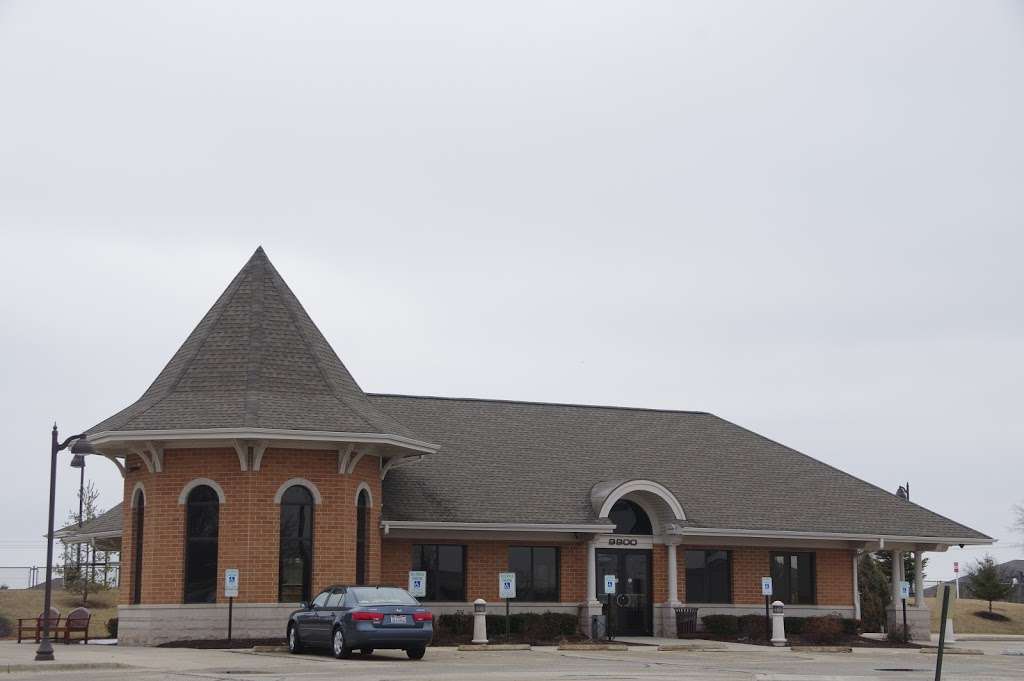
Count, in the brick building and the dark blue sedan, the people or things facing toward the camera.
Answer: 1

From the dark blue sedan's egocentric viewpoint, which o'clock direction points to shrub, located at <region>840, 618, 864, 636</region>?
The shrub is roughly at 3 o'clock from the dark blue sedan.

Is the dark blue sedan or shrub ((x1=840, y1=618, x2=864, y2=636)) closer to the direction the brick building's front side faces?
the dark blue sedan

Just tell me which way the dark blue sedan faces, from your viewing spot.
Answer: facing away from the viewer and to the left of the viewer

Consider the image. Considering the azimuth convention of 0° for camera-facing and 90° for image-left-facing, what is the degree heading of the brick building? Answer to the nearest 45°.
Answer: approximately 0°

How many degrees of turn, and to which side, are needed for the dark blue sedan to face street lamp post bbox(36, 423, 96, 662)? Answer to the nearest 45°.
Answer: approximately 45° to its left

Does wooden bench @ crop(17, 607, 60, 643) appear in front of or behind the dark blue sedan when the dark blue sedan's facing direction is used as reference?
in front

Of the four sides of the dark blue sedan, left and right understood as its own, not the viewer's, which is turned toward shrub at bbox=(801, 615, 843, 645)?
right

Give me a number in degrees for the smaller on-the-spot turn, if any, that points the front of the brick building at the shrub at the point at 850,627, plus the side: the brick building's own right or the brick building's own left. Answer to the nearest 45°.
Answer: approximately 90° to the brick building's own left

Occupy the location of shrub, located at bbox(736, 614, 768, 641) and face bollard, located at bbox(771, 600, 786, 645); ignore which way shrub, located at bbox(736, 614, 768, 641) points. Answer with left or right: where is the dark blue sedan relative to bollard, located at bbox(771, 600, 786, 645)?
right

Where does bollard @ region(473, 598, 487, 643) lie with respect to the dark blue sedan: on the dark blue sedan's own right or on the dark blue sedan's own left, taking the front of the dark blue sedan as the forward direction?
on the dark blue sedan's own right

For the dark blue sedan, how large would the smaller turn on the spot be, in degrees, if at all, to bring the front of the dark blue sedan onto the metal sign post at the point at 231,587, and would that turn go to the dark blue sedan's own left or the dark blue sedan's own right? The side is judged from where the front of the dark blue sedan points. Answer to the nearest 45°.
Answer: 0° — it already faces it

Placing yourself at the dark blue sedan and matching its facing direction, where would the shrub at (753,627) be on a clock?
The shrub is roughly at 3 o'clock from the dark blue sedan.

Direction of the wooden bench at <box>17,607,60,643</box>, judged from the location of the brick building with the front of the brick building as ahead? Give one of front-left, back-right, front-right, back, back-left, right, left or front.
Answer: right

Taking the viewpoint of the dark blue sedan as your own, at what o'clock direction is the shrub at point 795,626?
The shrub is roughly at 3 o'clock from the dark blue sedan.
